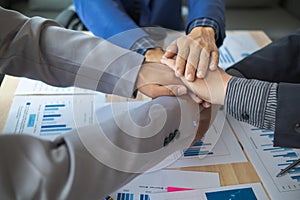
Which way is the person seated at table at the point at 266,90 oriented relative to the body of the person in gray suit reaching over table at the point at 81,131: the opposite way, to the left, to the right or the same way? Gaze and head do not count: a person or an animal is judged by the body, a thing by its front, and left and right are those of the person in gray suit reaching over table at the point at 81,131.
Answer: the opposite way

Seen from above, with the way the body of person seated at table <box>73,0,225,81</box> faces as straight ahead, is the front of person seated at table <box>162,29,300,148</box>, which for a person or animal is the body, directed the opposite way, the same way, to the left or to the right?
to the right

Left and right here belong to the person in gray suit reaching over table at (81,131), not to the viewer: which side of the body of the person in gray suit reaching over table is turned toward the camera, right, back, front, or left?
right

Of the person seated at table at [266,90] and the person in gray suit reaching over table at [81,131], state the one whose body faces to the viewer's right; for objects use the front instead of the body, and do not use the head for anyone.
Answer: the person in gray suit reaching over table at [81,131]

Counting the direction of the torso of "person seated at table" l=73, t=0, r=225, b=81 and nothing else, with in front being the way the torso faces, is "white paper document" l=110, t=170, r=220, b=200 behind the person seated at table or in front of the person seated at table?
in front

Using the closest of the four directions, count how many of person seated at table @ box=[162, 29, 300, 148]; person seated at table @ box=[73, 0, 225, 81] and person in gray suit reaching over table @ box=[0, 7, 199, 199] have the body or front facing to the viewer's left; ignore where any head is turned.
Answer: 1

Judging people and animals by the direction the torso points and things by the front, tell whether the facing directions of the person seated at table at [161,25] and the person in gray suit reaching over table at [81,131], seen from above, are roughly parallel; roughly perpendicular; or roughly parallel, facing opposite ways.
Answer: roughly perpendicular

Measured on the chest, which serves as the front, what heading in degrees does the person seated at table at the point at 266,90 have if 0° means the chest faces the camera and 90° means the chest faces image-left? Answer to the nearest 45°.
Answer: approximately 90°

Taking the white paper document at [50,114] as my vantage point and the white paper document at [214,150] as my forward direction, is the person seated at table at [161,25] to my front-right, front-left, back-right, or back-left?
front-left

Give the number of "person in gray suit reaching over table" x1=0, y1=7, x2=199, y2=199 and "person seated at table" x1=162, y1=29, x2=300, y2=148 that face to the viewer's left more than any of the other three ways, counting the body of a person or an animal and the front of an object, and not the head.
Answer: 1

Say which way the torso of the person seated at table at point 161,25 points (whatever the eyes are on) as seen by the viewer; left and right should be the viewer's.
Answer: facing the viewer
